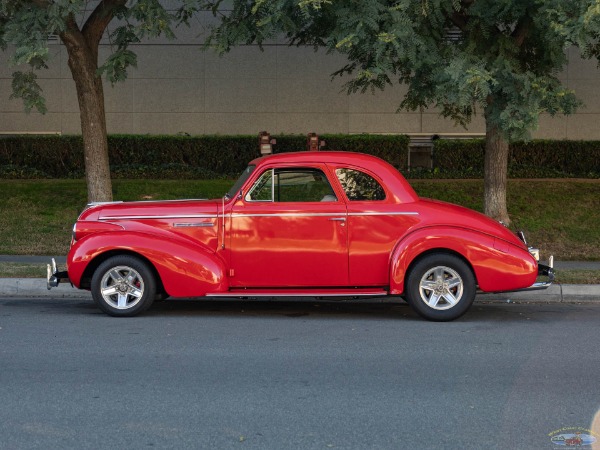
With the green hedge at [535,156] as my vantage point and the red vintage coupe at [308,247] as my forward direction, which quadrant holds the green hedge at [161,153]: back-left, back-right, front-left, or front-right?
front-right

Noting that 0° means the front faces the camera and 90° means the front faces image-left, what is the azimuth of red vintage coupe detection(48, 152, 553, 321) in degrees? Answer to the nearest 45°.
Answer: approximately 90°

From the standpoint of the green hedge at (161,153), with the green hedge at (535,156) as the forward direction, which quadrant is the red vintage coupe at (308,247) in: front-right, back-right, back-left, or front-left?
front-right

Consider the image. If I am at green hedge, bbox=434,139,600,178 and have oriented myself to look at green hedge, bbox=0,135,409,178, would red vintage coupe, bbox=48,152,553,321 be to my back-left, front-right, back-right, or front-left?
front-left

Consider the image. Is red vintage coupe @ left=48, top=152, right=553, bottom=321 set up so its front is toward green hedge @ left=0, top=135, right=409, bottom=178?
no

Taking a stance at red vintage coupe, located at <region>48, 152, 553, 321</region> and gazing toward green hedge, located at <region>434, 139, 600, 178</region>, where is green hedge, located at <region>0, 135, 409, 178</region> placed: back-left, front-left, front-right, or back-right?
front-left

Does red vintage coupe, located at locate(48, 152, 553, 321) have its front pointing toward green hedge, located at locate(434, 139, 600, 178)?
no

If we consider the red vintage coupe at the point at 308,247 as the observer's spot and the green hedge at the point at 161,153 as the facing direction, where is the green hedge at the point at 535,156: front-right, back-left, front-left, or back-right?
front-right
